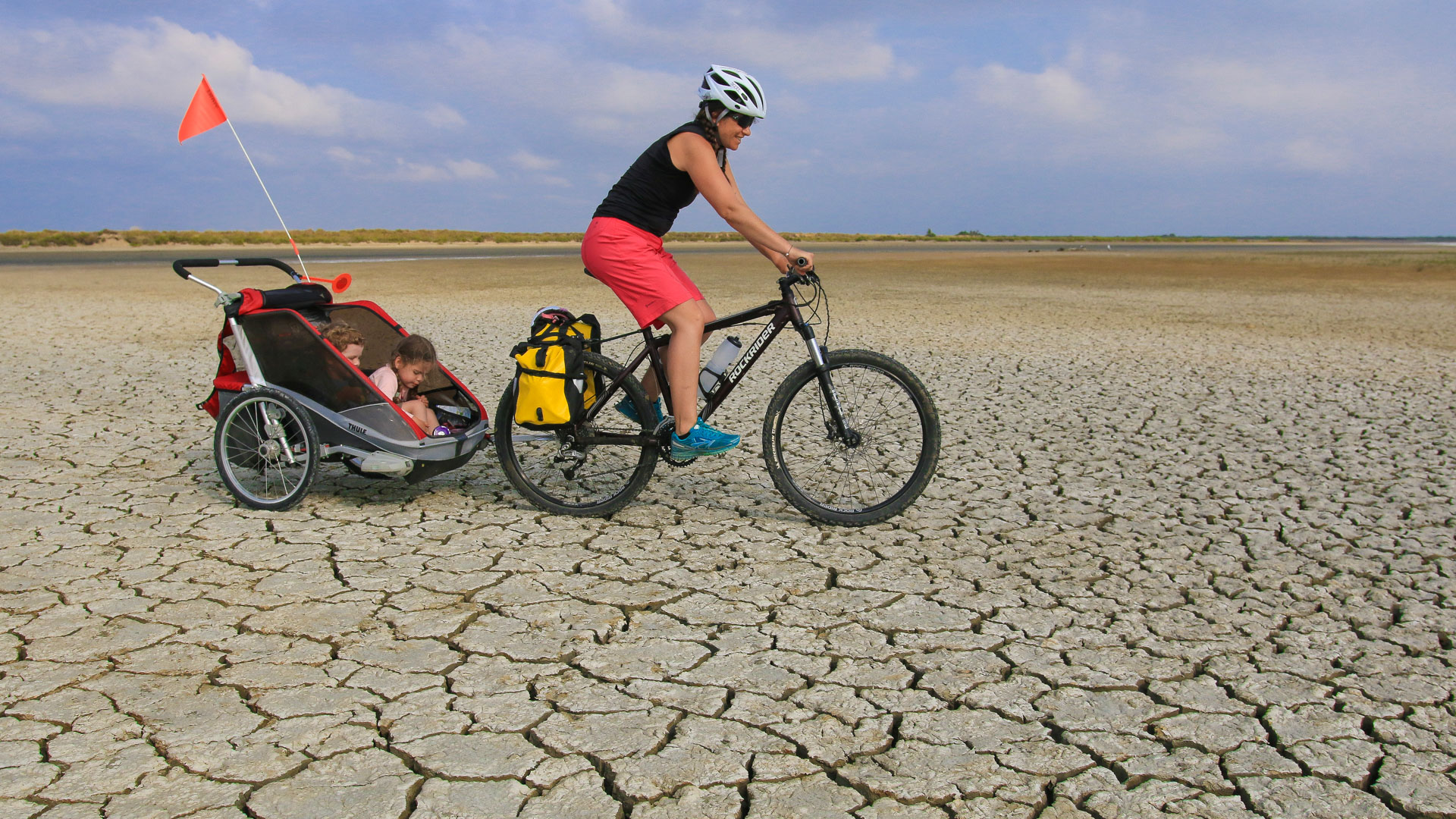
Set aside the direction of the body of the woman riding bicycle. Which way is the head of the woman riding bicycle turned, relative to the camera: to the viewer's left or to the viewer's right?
to the viewer's right

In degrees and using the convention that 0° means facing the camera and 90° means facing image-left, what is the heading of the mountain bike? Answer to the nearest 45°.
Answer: approximately 270°

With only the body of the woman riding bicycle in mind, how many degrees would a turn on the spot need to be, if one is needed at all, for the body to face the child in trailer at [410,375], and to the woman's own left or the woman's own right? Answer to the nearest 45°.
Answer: approximately 135° to the woman's own left

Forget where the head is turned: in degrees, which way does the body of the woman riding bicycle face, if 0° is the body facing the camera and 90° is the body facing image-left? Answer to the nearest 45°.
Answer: approximately 270°

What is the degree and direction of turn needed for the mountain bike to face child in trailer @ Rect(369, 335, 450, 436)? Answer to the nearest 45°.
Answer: approximately 180°

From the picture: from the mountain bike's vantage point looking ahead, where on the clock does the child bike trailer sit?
The child bike trailer is roughly at 6 o'clock from the mountain bike.

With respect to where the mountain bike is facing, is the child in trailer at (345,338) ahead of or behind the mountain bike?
behind

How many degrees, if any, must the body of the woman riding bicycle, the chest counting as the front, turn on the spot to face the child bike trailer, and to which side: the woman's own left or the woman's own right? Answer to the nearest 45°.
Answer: approximately 180°
